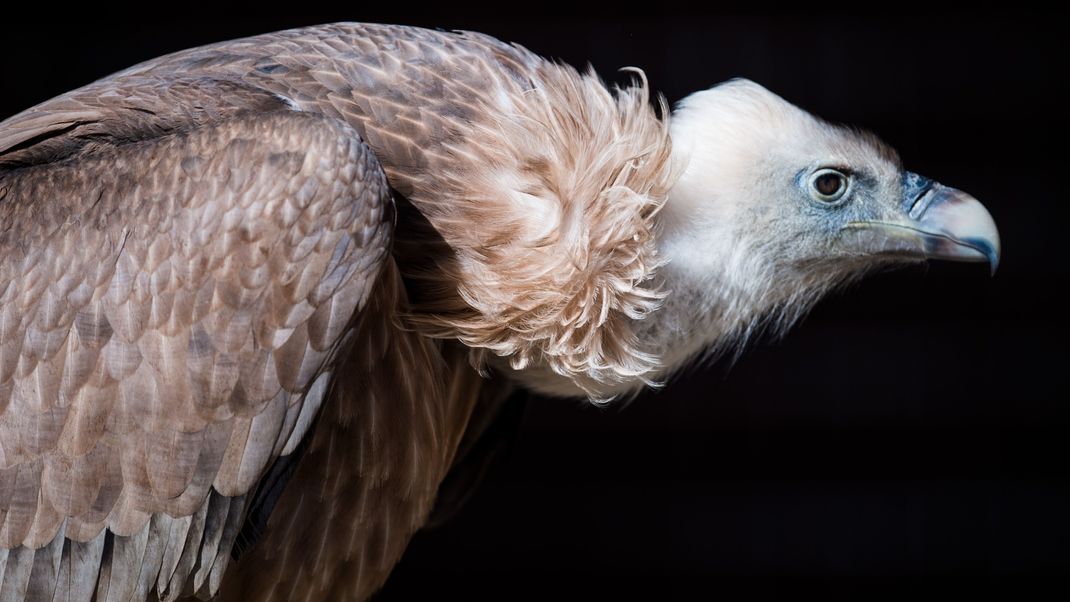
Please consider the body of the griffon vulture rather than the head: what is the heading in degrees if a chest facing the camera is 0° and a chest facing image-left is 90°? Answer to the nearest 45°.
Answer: approximately 270°
